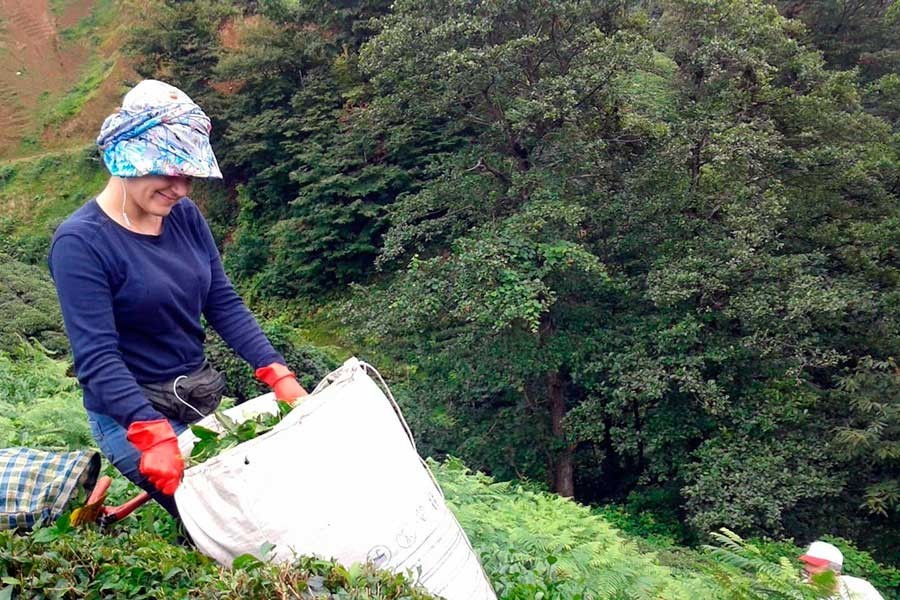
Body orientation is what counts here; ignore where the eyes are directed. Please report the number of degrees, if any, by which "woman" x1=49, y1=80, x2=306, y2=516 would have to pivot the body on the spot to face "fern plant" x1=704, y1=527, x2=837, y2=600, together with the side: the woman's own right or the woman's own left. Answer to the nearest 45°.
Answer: approximately 45° to the woman's own left

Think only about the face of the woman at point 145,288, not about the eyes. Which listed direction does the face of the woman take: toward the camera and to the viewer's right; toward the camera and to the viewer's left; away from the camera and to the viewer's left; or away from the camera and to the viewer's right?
toward the camera and to the viewer's right

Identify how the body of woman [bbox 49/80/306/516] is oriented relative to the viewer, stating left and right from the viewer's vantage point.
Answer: facing the viewer and to the right of the viewer
